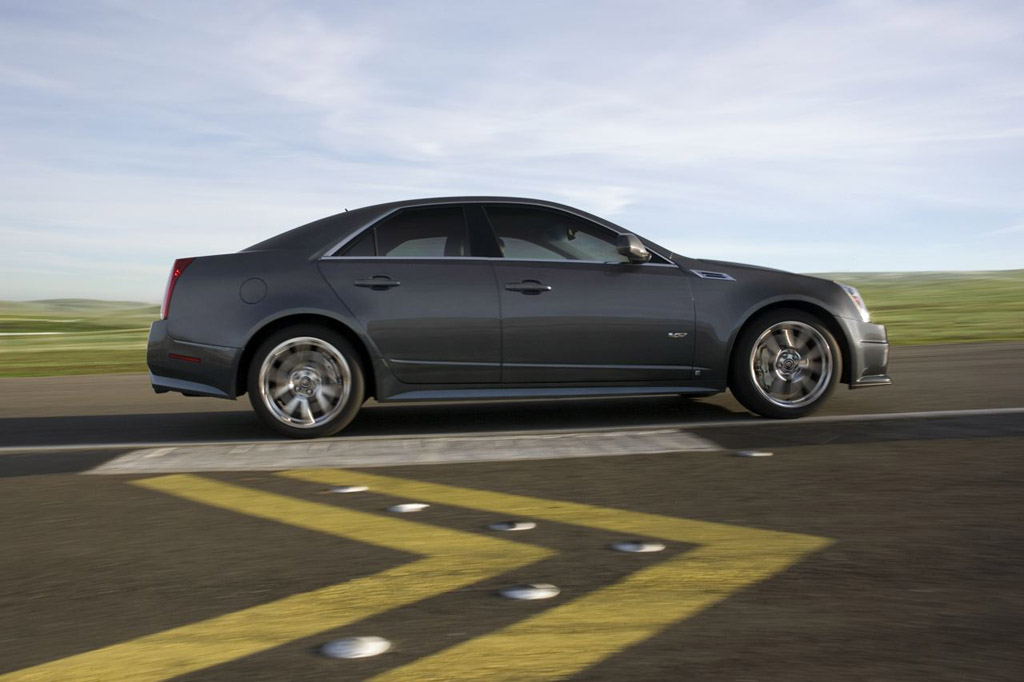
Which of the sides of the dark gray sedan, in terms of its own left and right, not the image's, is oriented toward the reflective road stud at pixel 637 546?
right

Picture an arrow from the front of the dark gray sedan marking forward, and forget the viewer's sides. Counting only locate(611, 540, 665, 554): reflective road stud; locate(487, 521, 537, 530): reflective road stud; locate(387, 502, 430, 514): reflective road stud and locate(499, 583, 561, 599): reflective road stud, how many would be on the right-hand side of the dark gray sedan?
4

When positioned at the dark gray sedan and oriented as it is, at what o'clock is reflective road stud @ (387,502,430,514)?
The reflective road stud is roughly at 3 o'clock from the dark gray sedan.

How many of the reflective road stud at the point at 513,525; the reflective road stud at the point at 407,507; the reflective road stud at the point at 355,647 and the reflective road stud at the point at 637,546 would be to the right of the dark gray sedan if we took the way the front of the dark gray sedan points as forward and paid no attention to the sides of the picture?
4

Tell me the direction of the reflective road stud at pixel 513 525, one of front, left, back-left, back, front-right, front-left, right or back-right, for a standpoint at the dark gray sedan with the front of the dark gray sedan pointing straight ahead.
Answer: right

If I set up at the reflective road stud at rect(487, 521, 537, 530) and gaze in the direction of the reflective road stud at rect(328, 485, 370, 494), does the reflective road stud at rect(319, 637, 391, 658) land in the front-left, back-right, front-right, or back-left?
back-left

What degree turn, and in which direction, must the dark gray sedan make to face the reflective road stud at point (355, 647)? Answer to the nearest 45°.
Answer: approximately 90° to its right

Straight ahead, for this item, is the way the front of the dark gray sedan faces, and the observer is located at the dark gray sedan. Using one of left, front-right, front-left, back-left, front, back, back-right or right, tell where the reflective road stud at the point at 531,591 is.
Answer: right

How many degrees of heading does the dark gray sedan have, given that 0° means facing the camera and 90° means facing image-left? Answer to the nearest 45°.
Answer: approximately 270°

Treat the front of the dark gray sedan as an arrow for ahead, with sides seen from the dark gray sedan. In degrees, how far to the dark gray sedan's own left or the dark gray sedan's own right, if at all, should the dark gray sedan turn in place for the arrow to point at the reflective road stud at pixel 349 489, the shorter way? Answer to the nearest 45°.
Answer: approximately 90° to the dark gray sedan's own right
